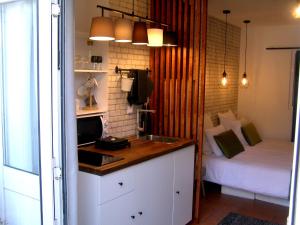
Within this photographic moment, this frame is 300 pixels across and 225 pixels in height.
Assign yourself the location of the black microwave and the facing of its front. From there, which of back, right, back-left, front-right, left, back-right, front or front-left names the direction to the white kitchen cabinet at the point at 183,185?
front-left

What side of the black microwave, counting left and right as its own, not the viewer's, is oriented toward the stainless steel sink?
left

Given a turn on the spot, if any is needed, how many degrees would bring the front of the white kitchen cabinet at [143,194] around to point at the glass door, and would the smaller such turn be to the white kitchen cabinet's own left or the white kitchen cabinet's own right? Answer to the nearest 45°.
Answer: approximately 90° to the white kitchen cabinet's own right

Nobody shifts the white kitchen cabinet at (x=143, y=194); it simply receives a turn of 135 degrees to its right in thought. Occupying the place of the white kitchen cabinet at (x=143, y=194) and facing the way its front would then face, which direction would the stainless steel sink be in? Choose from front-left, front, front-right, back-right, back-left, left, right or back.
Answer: right

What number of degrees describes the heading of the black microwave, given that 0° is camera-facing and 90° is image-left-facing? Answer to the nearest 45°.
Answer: approximately 315°

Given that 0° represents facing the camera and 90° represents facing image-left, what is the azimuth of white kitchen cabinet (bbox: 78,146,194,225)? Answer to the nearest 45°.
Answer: approximately 315°

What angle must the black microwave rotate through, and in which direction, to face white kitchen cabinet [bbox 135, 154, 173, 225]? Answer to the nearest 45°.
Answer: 0° — it already faces it
